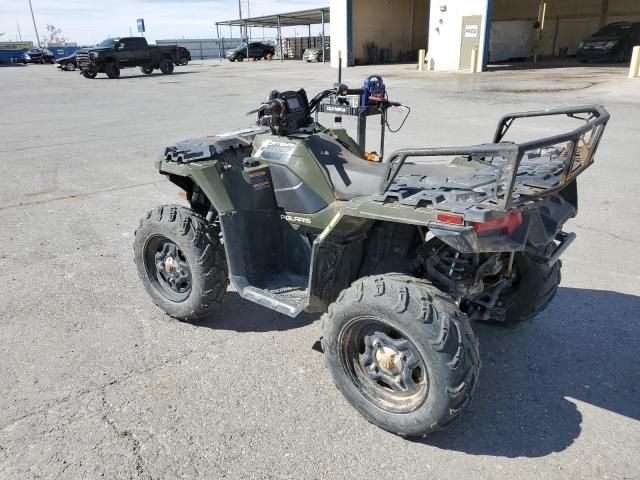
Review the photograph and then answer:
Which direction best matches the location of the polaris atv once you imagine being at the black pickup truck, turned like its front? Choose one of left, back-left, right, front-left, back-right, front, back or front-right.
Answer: front-left

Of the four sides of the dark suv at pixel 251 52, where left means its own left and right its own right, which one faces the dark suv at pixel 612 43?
left

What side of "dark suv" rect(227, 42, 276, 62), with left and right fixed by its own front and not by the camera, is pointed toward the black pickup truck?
front

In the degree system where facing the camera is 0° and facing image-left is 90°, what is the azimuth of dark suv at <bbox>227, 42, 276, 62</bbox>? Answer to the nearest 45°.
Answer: approximately 45°

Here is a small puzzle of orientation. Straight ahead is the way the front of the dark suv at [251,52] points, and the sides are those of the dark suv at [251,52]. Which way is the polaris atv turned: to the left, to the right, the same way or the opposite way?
to the right

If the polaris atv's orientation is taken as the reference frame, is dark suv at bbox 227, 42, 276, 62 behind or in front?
in front

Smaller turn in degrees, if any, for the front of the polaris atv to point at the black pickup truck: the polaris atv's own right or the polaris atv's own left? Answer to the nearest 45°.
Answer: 0° — it already faces it

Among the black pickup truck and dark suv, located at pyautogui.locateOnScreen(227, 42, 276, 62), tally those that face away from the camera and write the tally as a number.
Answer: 0

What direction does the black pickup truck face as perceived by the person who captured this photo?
facing the viewer and to the left of the viewer

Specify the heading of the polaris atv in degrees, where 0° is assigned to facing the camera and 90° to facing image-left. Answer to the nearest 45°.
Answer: approximately 135°

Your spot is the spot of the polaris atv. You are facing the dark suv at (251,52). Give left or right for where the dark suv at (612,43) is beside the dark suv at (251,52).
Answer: right

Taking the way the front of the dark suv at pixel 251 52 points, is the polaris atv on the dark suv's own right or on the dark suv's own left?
on the dark suv's own left
